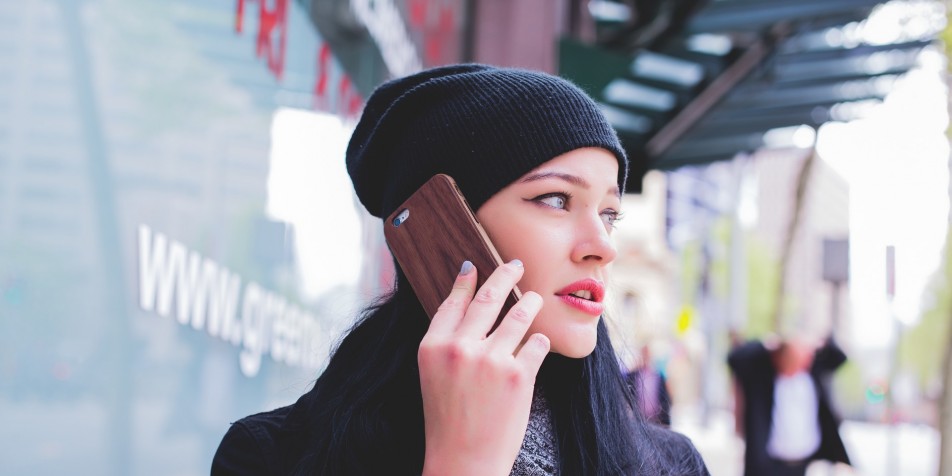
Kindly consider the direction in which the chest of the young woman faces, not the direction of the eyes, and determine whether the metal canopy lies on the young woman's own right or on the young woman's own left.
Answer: on the young woman's own left

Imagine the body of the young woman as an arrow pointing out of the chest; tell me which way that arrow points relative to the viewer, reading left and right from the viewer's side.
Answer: facing the viewer and to the right of the viewer

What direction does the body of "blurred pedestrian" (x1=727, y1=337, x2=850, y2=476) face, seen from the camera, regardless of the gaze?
toward the camera

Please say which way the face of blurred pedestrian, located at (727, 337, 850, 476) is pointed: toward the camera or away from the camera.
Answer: toward the camera

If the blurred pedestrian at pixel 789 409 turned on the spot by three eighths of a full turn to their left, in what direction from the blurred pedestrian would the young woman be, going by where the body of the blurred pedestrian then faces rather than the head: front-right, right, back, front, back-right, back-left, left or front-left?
back-right
